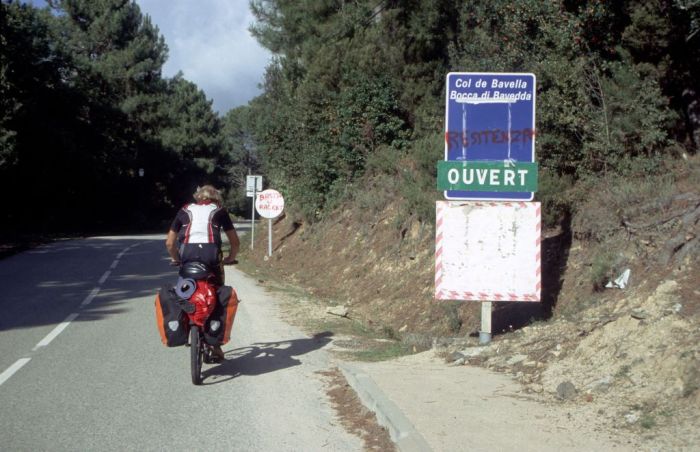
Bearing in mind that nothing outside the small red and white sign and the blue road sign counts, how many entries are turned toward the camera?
2

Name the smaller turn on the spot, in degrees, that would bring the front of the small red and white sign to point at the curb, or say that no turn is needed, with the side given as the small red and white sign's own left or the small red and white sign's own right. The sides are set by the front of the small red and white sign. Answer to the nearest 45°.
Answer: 0° — it already faces it

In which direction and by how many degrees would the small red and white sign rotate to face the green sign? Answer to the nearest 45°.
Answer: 0° — it already faces it

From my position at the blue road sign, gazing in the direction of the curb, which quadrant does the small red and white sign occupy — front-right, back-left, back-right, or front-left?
back-right

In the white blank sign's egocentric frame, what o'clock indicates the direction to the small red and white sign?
The small red and white sign is roughly at 5 o'clock from the white blank sign.

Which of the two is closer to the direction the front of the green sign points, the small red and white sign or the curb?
the curb

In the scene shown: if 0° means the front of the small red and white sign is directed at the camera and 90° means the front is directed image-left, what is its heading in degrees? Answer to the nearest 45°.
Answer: approximately 0°

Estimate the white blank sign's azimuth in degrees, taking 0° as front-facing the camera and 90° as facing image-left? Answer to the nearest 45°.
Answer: approximately 0°

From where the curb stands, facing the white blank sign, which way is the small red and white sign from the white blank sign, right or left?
left

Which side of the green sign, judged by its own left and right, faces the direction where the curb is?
front
